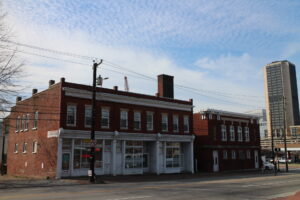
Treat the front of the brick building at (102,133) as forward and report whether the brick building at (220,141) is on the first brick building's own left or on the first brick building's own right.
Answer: on the first brick building's own left

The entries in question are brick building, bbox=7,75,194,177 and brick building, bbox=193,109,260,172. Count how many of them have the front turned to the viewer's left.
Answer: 0

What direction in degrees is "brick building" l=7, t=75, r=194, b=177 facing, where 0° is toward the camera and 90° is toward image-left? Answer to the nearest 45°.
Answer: approximately 315°

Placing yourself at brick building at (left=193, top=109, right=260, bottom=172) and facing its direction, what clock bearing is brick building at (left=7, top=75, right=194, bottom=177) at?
brick building at (left=7, top=75, right=194, bottom=177) is roughly at 3 o'clock from brick building at (left=193, top=109, right=260, bottom=172).

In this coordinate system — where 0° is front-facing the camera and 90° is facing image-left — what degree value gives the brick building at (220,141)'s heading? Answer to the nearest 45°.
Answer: approximately 315°
